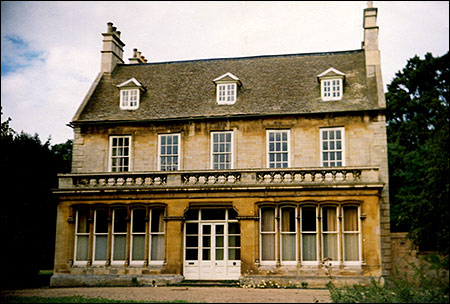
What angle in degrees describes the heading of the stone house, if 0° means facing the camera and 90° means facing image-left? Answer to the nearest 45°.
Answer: approximately 0°

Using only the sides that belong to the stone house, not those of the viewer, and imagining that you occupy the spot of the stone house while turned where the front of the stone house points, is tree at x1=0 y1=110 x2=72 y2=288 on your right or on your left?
on your right

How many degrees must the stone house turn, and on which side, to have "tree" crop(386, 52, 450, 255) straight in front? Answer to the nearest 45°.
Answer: approximately 135° to its left
